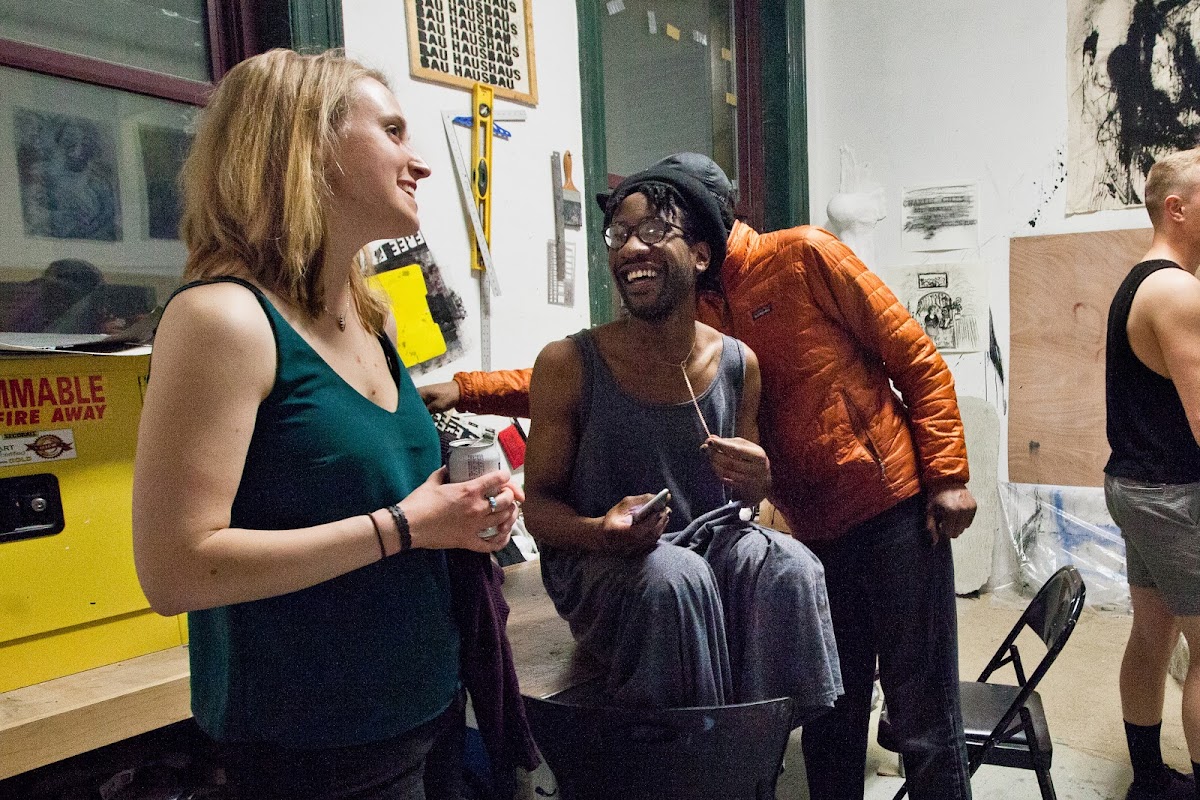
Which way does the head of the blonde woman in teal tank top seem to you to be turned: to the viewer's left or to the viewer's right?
to the viewer's right

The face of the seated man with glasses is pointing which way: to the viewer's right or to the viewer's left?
to the viewer's left

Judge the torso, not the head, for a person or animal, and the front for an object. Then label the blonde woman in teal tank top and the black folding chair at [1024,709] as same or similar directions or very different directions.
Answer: very different directions

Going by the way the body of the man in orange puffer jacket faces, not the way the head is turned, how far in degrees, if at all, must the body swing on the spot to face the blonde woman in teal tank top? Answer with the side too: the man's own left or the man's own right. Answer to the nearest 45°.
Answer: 0° — they already face them

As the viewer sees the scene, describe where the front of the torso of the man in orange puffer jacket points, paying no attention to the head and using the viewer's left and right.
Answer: facing the viewer and to the left of the viewer

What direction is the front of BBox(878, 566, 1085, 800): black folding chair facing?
to the viewer's left

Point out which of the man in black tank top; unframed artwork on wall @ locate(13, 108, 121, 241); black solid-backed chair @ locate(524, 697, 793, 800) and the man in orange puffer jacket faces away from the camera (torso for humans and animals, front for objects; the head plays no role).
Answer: the black solid-backed chair

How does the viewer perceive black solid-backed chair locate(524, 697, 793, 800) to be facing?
facing away from the viewer

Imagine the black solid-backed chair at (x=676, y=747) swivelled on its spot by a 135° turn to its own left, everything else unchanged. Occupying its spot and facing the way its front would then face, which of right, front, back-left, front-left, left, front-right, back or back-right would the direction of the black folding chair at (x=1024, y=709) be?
back

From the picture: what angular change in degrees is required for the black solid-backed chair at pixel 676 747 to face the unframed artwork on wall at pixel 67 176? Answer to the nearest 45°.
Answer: approximately 45° to its left

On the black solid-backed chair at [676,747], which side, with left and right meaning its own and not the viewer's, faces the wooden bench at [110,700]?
left

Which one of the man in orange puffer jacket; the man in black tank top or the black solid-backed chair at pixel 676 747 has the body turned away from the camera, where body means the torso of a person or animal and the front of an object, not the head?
the black solid-backed chair

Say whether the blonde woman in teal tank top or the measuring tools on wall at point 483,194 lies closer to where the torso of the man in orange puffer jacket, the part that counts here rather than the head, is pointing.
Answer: the blonde woman in teal tank top
